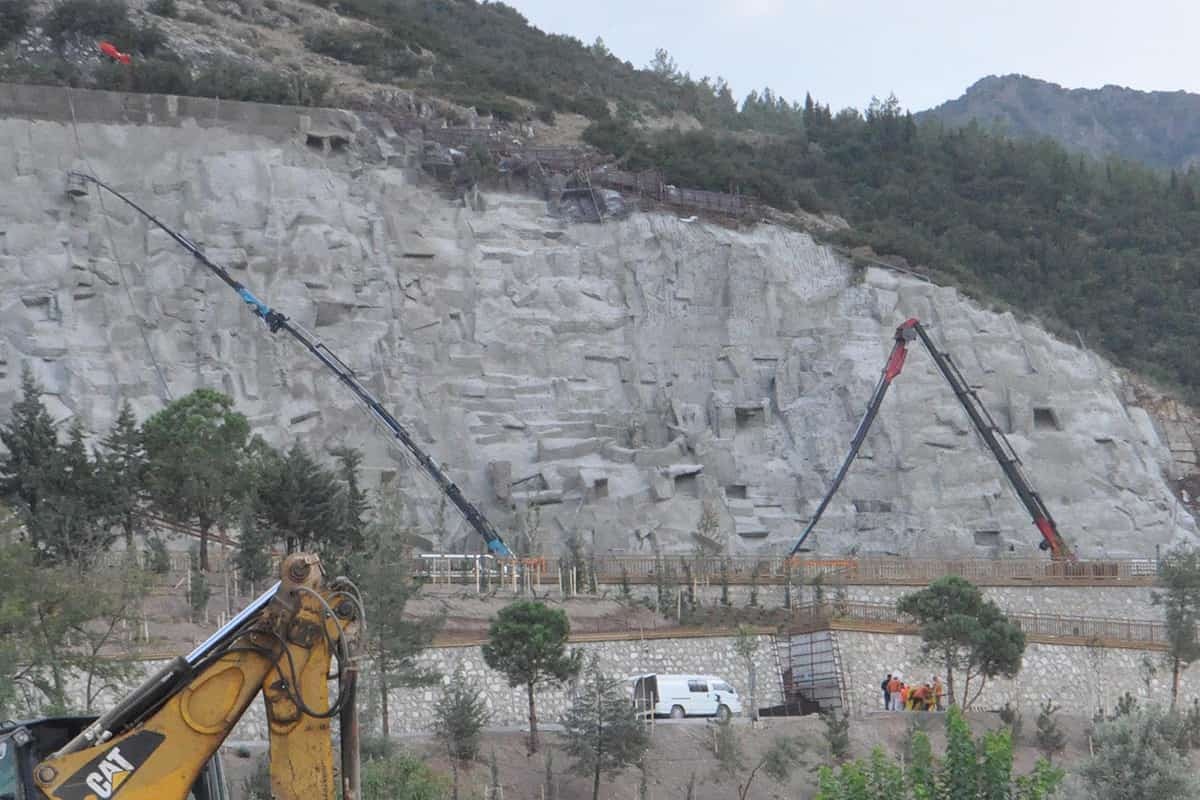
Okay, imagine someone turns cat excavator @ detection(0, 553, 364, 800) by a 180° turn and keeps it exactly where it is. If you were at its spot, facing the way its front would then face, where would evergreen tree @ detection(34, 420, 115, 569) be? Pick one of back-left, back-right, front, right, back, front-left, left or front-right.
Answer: right

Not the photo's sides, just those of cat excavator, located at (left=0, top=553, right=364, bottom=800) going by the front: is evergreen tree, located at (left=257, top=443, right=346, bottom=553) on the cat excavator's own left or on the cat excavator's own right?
on the cat excavator's own left

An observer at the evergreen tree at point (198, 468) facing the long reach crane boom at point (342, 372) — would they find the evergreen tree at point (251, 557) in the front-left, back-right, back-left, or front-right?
back-right

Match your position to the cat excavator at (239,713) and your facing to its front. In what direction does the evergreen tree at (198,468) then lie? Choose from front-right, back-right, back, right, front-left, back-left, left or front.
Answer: left

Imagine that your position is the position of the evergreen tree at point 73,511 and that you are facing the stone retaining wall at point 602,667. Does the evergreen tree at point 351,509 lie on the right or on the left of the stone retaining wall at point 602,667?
left

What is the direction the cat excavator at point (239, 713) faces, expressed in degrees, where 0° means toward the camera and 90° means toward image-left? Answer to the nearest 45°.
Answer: approximately 270°

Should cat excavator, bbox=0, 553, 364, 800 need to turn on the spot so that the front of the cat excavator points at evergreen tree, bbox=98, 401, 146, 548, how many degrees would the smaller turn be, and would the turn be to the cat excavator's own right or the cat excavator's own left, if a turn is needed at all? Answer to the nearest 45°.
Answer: approximately 90° to the cat excavator's own left

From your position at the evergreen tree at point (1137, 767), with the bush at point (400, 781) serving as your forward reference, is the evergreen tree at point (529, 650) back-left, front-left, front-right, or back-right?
front-right

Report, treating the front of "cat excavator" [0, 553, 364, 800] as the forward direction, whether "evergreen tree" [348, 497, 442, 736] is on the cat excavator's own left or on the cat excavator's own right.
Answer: on the cat excavator's own left

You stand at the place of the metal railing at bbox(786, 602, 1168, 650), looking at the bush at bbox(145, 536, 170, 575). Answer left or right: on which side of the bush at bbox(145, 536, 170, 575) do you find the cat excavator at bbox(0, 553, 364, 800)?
left

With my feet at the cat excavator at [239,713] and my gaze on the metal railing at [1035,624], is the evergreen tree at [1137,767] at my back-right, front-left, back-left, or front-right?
front-right

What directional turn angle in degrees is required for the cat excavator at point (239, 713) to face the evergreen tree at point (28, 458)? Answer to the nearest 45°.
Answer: approximately 90° to its left
